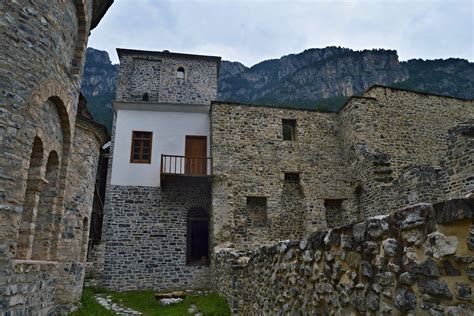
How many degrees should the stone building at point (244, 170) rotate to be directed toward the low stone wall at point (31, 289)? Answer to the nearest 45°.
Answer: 0° — it already faces it

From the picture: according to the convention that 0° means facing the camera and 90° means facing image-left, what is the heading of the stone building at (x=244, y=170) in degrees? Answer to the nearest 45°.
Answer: approximately 0°
